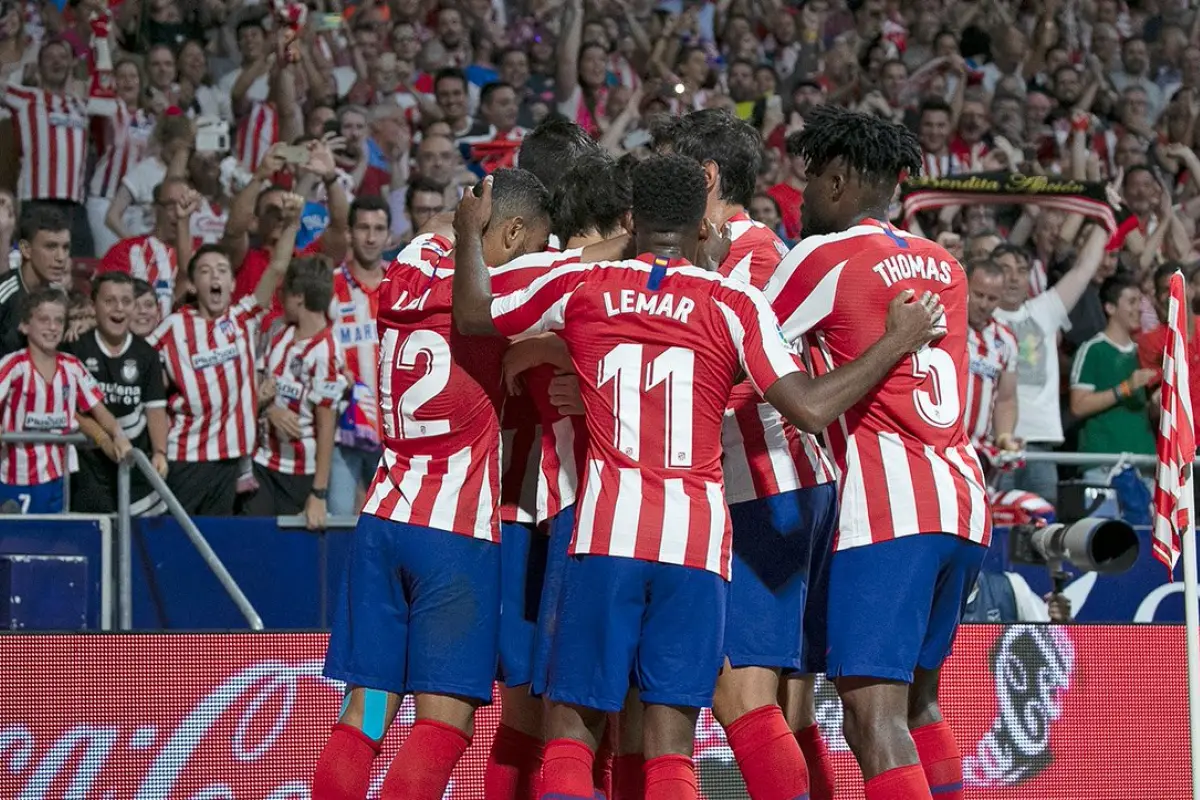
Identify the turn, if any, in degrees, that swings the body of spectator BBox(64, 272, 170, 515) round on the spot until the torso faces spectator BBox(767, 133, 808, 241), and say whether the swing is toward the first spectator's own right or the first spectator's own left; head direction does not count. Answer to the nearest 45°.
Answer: approximately 90° to the first spectator's own left

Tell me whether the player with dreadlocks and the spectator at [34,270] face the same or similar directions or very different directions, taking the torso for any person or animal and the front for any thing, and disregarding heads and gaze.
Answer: very different directions

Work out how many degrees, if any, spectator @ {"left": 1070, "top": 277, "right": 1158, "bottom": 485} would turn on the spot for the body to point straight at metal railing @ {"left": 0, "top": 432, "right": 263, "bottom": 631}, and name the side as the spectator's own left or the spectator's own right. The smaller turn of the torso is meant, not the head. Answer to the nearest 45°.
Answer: approximately 90° to the spectator's own right

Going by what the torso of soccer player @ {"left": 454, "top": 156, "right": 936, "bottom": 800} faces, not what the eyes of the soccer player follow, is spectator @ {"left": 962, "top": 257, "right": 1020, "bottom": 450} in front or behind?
in front

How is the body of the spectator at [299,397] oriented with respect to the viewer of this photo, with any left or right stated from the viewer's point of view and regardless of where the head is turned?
facing the viewer and to the left of the viewer

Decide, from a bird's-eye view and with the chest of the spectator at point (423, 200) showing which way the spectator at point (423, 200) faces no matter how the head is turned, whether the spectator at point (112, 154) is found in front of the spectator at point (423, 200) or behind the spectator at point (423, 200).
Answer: behind

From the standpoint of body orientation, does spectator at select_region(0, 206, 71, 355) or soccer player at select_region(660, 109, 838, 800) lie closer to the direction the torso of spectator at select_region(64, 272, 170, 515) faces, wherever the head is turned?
the soccer player

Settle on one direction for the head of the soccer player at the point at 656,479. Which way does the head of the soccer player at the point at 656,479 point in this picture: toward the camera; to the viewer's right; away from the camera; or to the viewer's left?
away from the camera

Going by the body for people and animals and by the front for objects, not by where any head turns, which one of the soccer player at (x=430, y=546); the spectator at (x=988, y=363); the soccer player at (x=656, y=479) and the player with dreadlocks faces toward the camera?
the spectator

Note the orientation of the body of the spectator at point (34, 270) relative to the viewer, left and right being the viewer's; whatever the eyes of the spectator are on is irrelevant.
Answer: facing the viewer and to the right of the viewer
